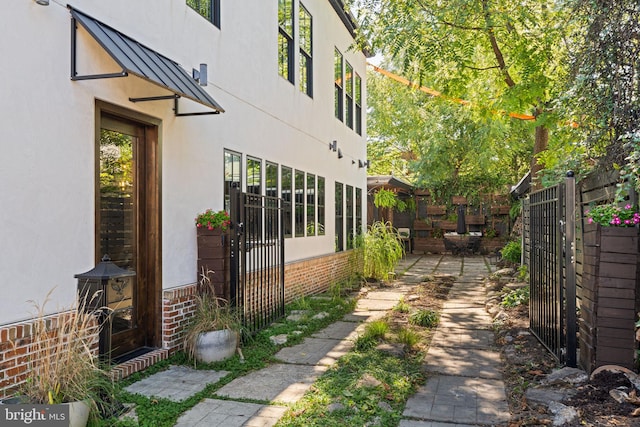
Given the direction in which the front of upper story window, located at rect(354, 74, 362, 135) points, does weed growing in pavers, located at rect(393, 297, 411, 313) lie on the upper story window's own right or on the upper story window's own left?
on the upper story window's own right

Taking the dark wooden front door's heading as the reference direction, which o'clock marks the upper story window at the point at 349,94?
The upper story window is roughly at 9 o'clock from the dark wooden front door.

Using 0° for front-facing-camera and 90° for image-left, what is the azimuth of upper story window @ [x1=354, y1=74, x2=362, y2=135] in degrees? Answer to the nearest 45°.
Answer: approximately 270°

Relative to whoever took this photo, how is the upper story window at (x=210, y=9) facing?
facing the viewer and to the right of the viewer

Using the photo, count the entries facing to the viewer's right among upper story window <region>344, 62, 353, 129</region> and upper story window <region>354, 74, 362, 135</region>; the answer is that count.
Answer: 2

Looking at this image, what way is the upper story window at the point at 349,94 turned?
to the viewer's right

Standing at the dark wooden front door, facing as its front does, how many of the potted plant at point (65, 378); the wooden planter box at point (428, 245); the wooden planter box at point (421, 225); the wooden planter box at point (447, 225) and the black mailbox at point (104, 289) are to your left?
3

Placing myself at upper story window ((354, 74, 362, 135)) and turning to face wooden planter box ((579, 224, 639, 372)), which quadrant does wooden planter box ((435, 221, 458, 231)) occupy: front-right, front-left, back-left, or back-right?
back-left

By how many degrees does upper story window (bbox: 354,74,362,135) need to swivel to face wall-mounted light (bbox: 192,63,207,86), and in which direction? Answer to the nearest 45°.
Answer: approximately 90° to its right

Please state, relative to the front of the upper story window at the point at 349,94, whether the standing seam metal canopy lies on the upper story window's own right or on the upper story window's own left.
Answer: on the upper story window's own right

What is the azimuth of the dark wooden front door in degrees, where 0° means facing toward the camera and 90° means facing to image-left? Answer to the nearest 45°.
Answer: approximately 315°

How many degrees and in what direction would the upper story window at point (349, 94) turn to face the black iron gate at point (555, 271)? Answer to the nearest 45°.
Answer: approximately 90° to its right

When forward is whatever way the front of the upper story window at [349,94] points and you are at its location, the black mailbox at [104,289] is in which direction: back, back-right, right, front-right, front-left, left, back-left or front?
right

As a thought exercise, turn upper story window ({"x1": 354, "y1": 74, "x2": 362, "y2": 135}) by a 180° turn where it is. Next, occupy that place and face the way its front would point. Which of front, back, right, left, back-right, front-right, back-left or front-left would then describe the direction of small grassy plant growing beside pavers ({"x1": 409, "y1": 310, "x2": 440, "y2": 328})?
left
